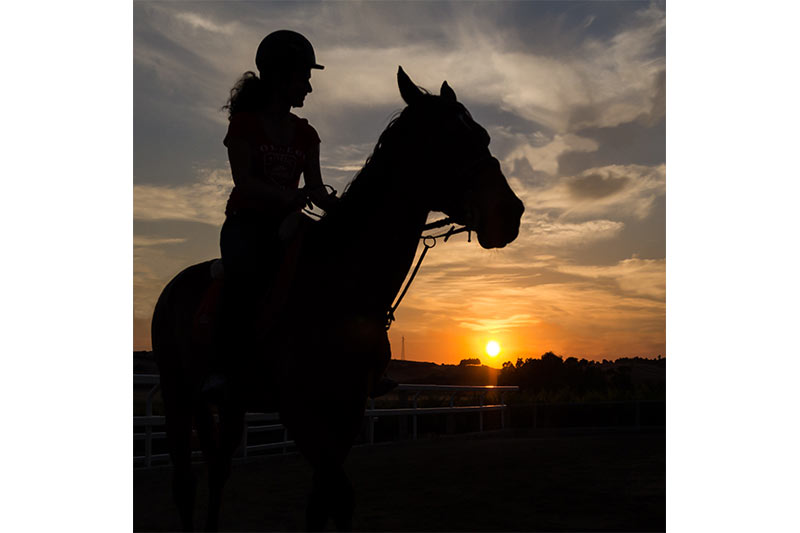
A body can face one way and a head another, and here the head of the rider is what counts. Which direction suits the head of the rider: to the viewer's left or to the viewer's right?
to the viewer's right

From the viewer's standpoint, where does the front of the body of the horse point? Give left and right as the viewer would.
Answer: facing the viewer and to the right of the viewer

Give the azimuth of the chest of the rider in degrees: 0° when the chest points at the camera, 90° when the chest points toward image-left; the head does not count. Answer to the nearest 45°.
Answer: approximately 315°
